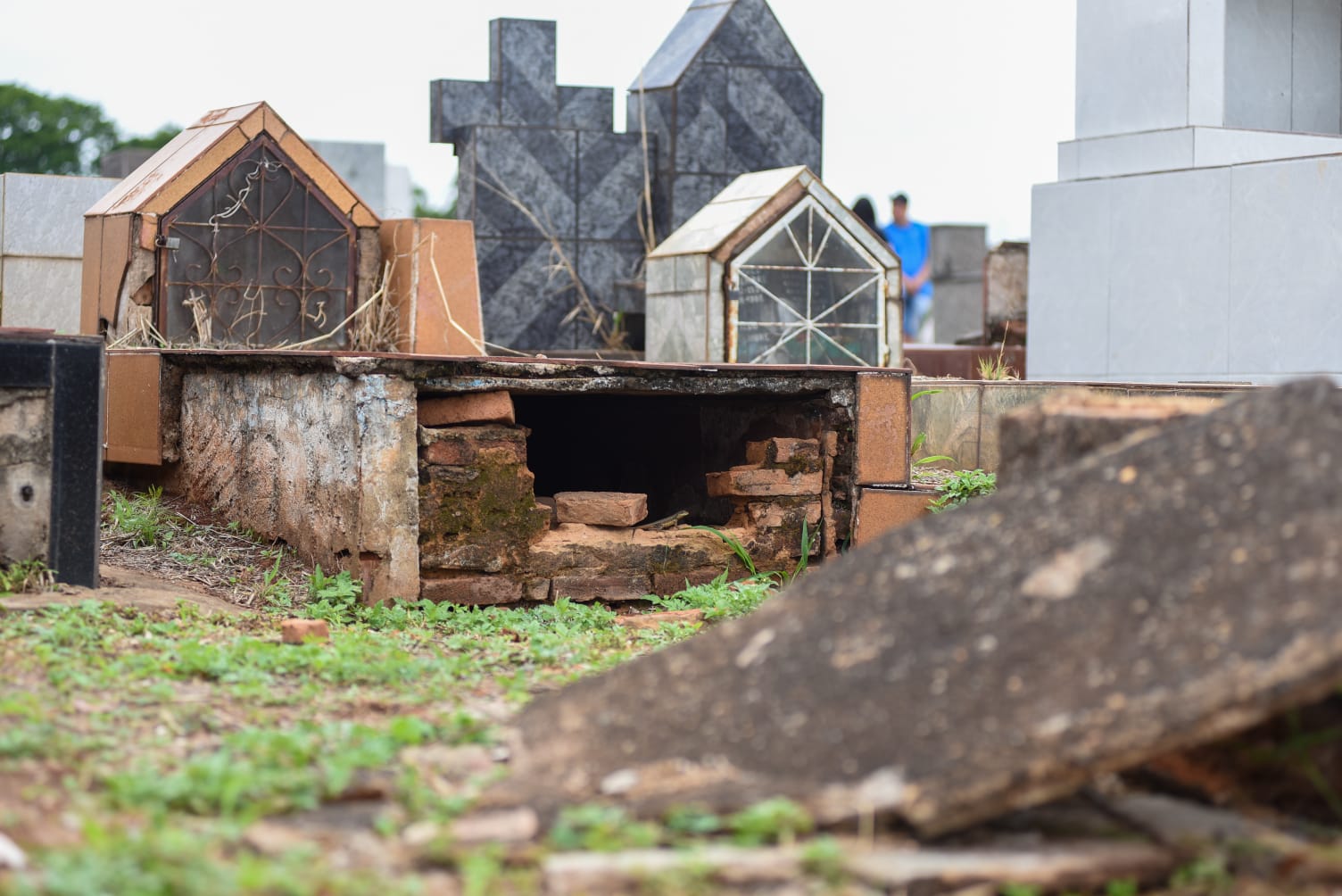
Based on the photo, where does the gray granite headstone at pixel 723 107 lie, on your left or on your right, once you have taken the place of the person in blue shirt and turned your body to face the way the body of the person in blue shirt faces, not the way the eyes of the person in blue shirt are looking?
on your right

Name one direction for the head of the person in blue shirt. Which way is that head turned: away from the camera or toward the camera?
toward the camera

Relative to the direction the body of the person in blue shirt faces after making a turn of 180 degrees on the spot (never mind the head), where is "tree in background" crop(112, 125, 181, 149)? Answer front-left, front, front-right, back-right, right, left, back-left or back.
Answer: front-left

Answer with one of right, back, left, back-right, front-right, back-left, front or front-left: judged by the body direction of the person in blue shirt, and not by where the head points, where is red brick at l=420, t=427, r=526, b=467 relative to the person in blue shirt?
front

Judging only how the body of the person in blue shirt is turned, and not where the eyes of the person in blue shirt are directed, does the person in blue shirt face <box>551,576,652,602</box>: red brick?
yes

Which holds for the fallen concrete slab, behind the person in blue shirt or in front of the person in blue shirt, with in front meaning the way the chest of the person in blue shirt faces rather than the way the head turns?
in front

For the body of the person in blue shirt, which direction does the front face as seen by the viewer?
toward the camera

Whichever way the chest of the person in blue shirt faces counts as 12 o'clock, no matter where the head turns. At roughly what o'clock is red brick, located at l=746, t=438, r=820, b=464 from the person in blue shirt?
The red brick is roughly at 12 o'clock from the person in blue shirt.

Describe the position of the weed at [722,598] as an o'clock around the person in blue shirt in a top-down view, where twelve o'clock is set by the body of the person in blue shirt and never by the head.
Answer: The weed is roughly at 12 o'clock from the person in blue shirt.

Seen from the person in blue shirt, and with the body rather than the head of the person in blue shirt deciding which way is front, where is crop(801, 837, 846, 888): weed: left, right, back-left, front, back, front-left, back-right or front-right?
front

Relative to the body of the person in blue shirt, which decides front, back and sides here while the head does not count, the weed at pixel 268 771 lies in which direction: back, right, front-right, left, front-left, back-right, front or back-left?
front

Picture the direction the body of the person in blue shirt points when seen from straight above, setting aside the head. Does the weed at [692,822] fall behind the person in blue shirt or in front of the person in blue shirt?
in front

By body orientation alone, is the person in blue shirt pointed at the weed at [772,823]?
yes

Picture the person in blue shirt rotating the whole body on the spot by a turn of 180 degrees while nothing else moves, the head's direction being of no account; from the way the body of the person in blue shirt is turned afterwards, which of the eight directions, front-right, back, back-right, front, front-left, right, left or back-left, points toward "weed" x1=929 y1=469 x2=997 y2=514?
back

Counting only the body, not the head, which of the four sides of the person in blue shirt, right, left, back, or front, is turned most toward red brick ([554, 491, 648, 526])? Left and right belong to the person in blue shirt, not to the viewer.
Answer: front

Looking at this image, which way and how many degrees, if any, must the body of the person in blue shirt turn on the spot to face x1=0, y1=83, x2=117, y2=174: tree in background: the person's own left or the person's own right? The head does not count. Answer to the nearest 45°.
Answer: approximately 135° to the person's own right

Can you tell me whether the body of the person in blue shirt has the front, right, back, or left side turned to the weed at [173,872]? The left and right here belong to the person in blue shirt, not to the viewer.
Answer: front

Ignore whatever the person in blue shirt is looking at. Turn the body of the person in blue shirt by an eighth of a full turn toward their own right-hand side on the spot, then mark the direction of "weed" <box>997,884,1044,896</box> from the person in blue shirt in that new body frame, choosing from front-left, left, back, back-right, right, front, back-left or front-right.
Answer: front-left
